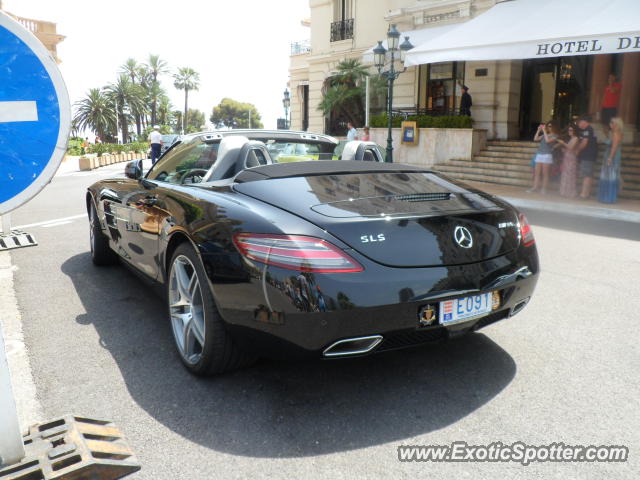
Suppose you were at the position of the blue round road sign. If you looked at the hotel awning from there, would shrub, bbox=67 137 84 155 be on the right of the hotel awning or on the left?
left

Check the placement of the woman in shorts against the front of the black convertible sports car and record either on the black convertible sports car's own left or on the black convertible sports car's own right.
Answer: on the black convertible sports car's own right

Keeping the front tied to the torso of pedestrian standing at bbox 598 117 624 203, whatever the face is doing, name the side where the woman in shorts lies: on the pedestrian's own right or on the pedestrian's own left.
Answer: on the pedestrian's own right

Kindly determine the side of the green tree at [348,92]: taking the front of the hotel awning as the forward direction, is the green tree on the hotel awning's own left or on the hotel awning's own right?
on the hotel awning's own right

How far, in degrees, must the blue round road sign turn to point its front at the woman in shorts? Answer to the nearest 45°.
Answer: approximately 135° to its left

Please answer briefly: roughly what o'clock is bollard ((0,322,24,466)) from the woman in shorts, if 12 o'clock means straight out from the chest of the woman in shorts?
The bollard is roughly at 11 o'clock from the woman in shorts.

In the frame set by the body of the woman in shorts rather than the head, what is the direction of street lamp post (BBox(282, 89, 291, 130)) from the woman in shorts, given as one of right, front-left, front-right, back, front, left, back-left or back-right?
right

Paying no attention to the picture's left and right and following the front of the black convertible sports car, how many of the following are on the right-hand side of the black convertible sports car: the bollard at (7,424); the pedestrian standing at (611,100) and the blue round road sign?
1

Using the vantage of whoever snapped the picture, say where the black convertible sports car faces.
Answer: facing away from the viewer and to the left of the viewer
